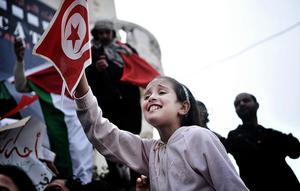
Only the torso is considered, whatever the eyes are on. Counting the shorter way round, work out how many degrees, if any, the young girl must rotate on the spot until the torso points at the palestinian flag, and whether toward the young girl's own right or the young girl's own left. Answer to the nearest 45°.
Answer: approximately 90° to the young girl's own right

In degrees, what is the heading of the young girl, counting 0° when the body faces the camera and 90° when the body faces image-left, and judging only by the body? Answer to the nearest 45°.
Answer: approximately 45°

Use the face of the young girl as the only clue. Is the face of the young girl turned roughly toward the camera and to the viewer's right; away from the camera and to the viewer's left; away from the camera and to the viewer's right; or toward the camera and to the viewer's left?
toward the camera and to the viewer's left
